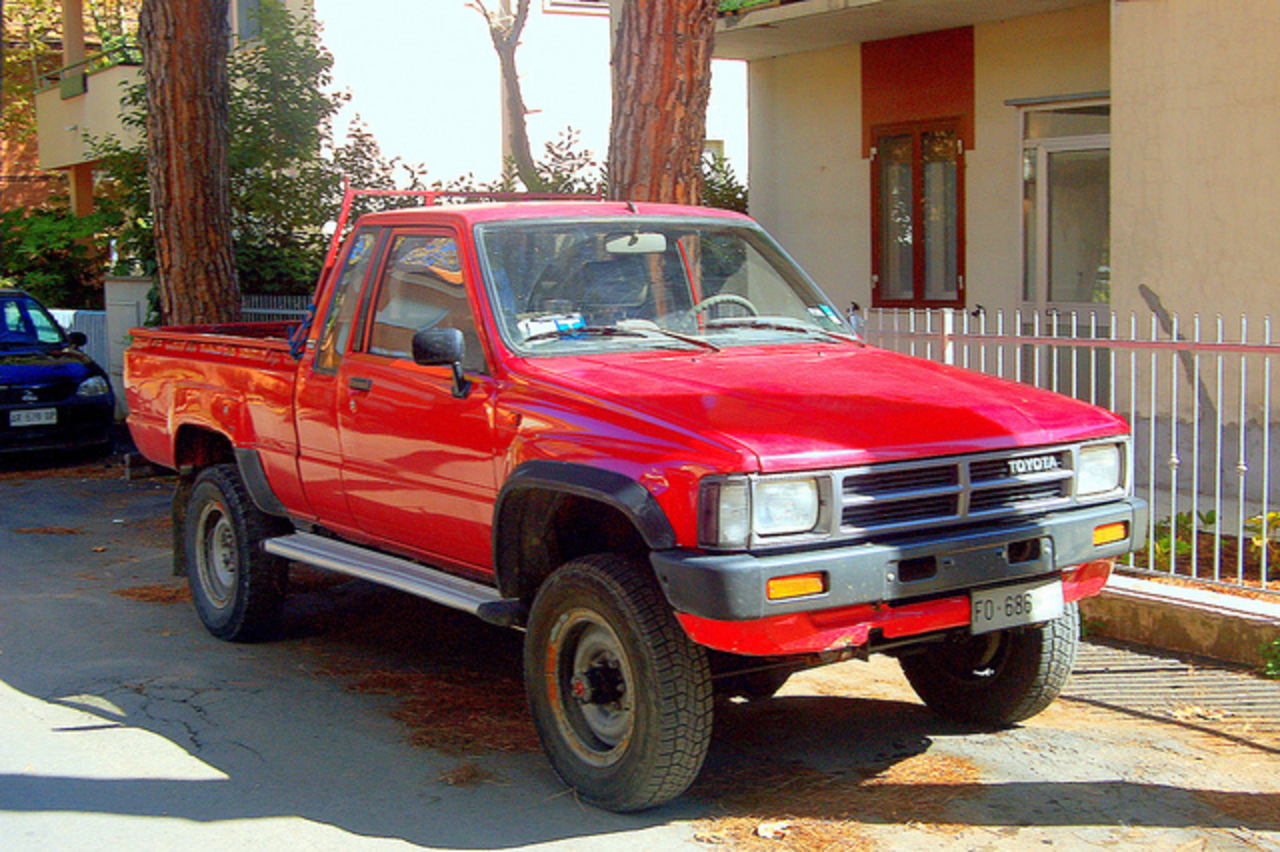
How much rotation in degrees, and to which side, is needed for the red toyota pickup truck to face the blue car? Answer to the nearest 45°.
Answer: approximately 180°

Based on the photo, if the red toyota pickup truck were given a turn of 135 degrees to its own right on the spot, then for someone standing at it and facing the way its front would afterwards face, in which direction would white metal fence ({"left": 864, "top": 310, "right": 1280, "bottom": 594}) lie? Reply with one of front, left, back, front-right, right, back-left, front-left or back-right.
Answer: back-right

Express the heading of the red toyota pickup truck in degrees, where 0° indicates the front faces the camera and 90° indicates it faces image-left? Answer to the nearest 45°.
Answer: approximately 315°
